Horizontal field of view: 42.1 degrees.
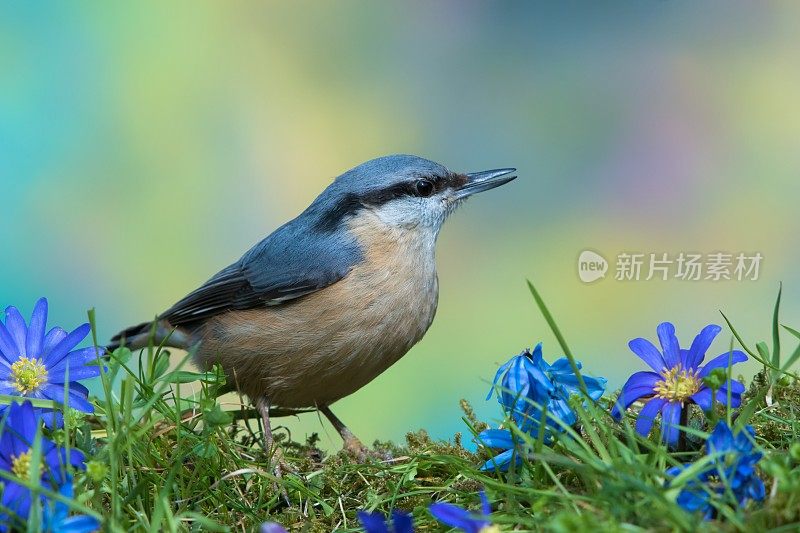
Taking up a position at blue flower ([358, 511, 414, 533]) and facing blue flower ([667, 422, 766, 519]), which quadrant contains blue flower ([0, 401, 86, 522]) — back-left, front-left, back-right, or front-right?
back-left

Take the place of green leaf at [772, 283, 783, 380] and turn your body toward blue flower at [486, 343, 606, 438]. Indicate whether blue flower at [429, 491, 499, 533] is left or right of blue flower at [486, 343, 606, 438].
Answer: left

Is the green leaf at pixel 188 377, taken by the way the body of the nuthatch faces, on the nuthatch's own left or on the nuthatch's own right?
on the nuthatch's own right

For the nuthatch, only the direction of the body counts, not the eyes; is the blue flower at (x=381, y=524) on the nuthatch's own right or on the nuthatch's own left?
on the nuthatch's own right

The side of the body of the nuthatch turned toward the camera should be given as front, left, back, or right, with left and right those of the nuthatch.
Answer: right
